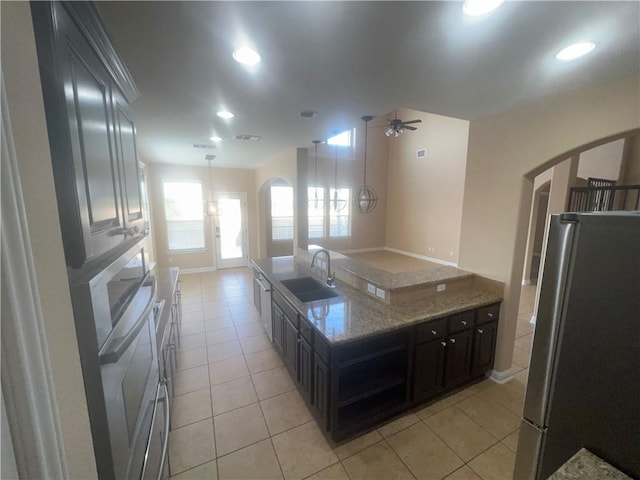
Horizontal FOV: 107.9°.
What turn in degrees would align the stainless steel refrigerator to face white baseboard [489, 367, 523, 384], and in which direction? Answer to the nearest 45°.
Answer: approximately 90° to its right

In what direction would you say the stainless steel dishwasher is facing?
to the viewer's left

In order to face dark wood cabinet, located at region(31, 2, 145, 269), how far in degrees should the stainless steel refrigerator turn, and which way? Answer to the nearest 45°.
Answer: approximately 45° to its left

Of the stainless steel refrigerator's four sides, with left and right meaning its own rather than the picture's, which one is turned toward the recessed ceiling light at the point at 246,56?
front

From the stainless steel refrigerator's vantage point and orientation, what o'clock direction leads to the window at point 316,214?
The window is roughly at 1 o'clock from the stainless steel refrigerator.

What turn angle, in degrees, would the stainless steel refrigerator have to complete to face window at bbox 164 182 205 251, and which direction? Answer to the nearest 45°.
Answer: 0° — it already faces it

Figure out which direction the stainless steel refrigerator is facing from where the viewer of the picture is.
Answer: facing to the left of the viewer

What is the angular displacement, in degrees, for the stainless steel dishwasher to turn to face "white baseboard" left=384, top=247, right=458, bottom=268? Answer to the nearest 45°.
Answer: approximately 135° to its right

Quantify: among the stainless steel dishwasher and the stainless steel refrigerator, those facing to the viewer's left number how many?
2

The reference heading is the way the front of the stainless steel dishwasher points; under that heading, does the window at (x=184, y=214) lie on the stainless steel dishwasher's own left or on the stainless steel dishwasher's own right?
on the stainless steel dishwasher's own right

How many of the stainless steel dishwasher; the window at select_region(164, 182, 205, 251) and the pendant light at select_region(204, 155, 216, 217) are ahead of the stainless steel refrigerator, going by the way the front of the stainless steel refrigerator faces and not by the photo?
3

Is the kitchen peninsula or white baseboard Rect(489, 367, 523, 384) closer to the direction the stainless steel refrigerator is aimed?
the kitchen peninsula

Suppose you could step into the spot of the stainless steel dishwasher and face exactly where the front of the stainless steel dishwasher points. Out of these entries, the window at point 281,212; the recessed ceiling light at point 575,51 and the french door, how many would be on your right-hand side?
2
